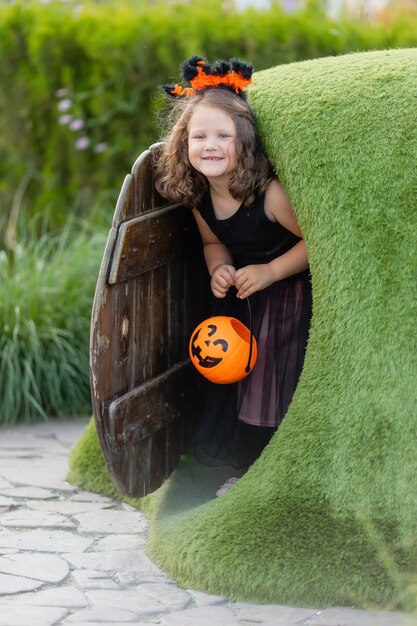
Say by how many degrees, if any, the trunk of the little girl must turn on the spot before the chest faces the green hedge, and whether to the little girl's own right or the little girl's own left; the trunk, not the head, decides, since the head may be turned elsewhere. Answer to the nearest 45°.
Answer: approximately 135° to the little girl's own right

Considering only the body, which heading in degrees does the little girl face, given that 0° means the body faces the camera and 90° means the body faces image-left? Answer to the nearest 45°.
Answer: approximately 45°

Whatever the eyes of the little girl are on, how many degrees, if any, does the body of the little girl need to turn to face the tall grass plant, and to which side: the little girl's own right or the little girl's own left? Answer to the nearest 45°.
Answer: approximately 90° to the little girl's own right
